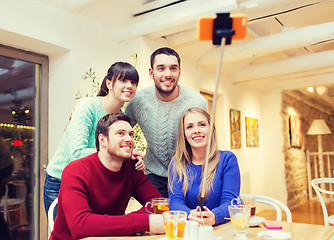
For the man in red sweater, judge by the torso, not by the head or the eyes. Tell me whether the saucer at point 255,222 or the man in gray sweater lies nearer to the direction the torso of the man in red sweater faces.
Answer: the saucer

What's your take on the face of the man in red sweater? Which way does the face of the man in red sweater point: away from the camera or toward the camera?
toward the camera

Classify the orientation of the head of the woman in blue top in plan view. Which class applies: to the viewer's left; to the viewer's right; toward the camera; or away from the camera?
toward the camera

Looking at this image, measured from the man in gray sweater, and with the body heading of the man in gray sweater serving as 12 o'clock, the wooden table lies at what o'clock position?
The wooden table is roughly at 11 o'clock from the man in gray sweater.

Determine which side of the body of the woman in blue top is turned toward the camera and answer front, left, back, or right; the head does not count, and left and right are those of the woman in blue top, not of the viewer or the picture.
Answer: front

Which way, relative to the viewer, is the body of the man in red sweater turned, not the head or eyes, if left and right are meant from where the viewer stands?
facing the viewer and to the right of the viewer

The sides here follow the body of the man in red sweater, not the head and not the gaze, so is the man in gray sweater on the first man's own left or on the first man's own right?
on the first man's own left

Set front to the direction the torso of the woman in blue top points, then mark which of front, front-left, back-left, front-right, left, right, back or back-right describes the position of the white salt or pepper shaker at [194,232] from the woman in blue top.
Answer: front

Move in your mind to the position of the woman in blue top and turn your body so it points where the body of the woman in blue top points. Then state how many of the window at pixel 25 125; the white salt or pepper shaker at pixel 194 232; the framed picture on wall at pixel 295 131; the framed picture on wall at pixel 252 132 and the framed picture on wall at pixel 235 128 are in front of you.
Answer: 1

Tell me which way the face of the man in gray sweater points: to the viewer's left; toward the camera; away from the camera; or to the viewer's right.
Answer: toward the camera

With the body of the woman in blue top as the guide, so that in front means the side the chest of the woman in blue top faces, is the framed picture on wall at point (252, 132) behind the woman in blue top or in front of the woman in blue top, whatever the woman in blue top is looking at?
behind

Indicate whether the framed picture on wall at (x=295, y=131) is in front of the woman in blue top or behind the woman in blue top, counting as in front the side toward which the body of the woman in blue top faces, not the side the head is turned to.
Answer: behind

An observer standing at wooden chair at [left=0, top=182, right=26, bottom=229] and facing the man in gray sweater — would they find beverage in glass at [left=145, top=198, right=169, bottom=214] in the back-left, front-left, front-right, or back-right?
front-right

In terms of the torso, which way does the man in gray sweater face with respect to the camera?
toward the camera

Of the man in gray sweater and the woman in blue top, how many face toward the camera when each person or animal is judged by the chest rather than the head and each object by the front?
2
